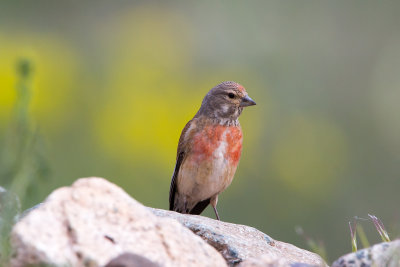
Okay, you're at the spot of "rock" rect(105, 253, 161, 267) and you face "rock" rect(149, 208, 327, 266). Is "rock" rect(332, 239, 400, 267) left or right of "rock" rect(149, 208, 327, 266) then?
right

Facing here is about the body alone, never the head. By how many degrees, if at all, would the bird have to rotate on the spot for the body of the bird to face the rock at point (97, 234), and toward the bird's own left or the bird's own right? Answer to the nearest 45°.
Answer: approximately 45° to the bird's own right

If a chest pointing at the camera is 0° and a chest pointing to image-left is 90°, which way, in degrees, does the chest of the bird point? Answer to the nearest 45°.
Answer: approximately 315°
